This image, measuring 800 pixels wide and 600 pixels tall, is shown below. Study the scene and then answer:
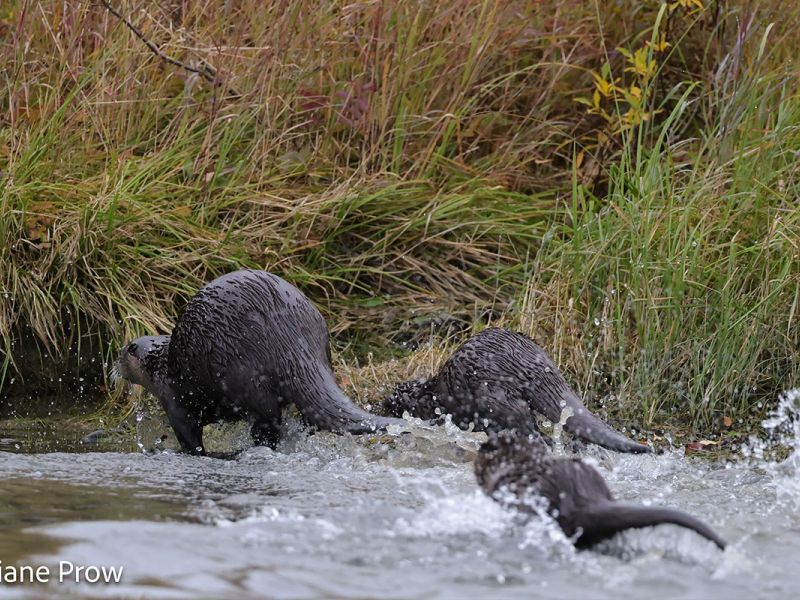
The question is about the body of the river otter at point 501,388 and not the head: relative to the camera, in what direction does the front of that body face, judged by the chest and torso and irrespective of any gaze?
to the viewer's left

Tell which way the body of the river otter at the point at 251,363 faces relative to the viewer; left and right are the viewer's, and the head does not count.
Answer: facing to the left of the viewer

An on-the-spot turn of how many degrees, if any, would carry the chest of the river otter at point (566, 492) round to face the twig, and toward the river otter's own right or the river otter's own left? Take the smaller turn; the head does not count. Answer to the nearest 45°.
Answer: approximately 45° to the river otter's own right

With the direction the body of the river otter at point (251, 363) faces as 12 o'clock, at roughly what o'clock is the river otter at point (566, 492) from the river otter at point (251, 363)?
the river otter at point (566, 492) is roughly at 8 o'clock from the river otter at point (251, 363).

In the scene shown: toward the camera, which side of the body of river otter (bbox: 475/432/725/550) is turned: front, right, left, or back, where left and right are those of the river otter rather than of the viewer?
left

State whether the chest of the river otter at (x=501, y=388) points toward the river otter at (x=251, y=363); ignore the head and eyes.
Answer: yes

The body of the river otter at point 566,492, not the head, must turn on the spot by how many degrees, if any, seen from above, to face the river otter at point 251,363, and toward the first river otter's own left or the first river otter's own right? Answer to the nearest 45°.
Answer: approximately 45° to the first river otter's own right

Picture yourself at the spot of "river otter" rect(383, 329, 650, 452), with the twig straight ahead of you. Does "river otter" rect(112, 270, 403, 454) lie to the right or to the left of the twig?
left

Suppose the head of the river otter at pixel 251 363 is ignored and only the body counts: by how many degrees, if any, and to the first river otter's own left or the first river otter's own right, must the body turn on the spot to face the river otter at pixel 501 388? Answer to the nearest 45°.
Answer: approximately 180°
